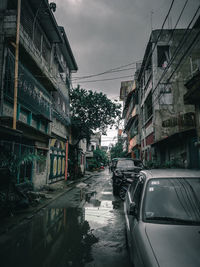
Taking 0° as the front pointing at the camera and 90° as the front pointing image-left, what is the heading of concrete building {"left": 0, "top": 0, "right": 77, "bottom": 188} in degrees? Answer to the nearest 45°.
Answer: approximately 270°

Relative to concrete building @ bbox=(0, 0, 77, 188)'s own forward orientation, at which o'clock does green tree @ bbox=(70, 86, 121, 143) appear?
The green tree is roughly at 10 o'clock from the concrete building.

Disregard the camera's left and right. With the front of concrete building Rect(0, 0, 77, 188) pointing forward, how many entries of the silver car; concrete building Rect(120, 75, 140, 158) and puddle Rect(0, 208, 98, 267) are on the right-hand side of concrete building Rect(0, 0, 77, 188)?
2

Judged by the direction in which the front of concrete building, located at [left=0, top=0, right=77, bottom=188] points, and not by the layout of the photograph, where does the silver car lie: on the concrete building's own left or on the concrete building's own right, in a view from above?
on the concrete building's own right

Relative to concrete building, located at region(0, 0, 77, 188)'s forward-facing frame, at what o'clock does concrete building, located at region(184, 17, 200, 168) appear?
concrete building, located at region(184, 17, 200, 168) is roughly at 1 o'clock from concrete building, located at region(0, 0, 77, 188).

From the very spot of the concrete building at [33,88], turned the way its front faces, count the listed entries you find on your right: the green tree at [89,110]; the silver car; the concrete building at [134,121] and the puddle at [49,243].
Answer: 2

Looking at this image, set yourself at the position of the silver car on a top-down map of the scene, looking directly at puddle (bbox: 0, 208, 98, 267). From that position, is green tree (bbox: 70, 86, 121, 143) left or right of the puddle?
right

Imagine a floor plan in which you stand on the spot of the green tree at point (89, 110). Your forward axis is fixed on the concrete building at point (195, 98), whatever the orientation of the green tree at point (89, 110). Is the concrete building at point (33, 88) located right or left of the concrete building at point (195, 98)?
right

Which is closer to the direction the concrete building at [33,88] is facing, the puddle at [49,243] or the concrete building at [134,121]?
the concrete building

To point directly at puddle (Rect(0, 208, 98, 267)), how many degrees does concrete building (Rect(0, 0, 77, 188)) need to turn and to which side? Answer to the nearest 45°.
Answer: approximately 90° to its right
